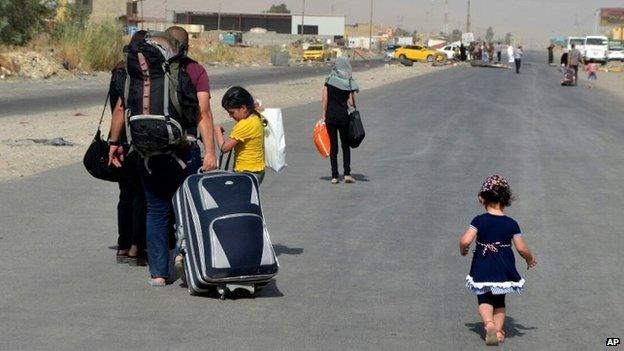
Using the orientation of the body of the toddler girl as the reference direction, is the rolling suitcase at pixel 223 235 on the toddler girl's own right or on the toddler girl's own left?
on the toddler girl's own left

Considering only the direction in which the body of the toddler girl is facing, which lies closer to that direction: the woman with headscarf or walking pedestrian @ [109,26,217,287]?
the woman with headscarf

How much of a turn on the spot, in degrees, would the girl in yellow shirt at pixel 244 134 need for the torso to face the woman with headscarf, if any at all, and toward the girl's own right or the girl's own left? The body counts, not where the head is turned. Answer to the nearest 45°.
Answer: approximately 90° to the girl's own right

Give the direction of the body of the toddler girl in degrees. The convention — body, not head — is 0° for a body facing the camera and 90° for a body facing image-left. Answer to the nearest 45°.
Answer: approximately 180°

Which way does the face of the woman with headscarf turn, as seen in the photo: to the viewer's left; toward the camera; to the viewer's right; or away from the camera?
away from the camera
